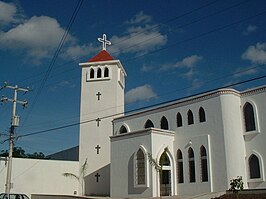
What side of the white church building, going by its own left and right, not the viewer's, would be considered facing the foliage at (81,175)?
right

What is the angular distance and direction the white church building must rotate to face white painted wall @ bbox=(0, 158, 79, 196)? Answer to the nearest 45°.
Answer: approximately 90° to its right
